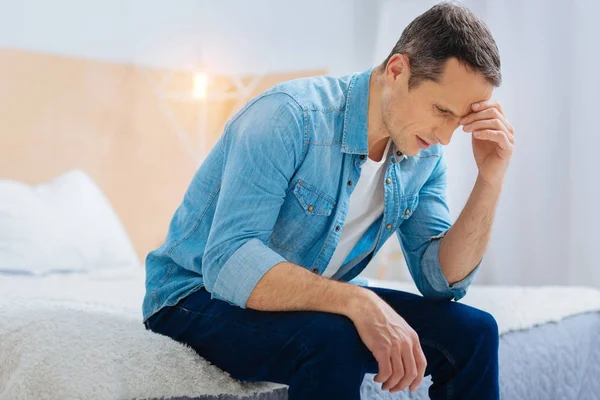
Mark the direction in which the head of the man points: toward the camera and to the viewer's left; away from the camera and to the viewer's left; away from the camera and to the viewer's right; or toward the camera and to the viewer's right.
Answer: toward the camera and to the viewer's right

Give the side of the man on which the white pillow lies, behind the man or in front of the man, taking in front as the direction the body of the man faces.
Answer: behind

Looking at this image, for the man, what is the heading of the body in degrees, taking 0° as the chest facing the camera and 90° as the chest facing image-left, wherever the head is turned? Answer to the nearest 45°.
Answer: approximately 315°

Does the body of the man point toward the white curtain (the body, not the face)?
no
